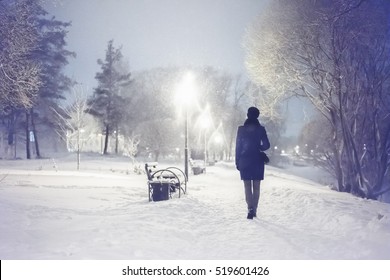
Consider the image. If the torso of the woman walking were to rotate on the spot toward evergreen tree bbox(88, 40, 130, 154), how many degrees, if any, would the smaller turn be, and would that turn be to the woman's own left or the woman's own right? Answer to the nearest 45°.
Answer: approximately 45° to the woman's own left

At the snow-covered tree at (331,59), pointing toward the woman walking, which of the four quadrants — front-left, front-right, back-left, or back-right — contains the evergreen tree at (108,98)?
back-right

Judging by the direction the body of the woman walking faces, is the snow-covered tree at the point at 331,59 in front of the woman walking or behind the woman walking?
in front

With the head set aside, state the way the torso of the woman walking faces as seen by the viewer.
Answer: away from the camera
